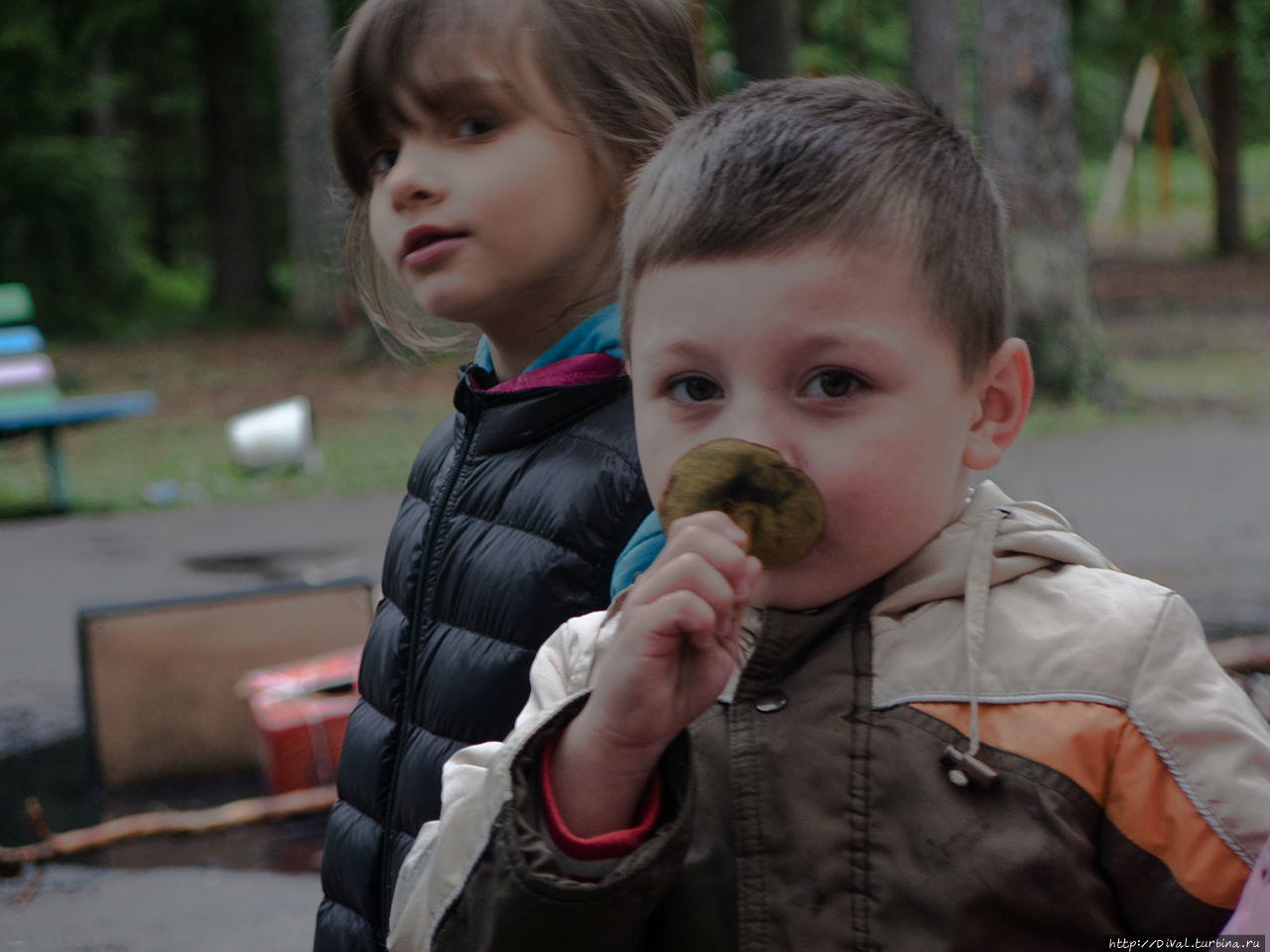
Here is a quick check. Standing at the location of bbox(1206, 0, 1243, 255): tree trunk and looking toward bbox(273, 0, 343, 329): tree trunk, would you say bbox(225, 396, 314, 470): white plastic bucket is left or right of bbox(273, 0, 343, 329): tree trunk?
left

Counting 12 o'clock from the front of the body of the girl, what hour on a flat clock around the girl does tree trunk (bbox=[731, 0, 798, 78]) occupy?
The tree trunk is roughly at 5 o'clock from the girl.

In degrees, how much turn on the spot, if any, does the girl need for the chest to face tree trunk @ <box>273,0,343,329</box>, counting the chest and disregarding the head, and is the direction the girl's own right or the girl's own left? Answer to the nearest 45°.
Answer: approximately 135° to the girl's own right

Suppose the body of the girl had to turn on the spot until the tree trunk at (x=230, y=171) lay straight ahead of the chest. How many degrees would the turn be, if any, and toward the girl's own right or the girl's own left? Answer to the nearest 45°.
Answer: approximately 135° to the girl's own right

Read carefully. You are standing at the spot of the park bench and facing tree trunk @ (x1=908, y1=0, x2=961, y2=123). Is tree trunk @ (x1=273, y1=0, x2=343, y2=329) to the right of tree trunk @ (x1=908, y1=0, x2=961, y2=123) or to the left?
left

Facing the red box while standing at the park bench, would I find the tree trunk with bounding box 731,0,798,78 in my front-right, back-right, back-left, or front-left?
back-left

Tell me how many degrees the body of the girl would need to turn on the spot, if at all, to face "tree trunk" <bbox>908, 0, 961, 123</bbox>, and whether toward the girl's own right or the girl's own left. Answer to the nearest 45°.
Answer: approximately 135° to the girl's own right

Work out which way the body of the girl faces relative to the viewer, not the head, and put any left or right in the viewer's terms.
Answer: facing the viewer and to the left of the viewer

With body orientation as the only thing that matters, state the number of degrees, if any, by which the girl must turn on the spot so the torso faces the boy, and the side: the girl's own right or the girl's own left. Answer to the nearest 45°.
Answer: approximately 45° to the girl's own left

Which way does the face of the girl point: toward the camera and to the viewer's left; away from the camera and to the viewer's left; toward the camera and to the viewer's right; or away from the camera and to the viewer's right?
toward the camera and to the viewer's left

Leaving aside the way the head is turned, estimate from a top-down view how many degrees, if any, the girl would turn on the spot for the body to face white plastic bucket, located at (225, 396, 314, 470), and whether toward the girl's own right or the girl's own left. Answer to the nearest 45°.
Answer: approximately 135° to the girl's own right

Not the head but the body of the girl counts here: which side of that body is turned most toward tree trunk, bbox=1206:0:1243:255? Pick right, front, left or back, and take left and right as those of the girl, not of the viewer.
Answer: back

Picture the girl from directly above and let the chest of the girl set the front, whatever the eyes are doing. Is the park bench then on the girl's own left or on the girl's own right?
on the girl's own right
